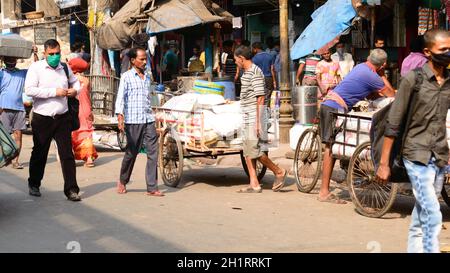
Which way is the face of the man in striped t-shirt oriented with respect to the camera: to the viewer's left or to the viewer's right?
to the viewer's left

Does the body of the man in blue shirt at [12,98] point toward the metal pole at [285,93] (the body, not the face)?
no

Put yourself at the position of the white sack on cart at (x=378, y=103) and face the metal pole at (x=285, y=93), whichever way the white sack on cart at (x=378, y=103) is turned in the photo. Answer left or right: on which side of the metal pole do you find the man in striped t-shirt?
left

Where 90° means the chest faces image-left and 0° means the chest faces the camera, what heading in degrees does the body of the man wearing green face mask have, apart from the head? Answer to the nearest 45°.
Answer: approximately 315°

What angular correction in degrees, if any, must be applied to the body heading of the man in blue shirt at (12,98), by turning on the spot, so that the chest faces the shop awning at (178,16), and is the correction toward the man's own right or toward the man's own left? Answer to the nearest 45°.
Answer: approximately 135° to the man's own left

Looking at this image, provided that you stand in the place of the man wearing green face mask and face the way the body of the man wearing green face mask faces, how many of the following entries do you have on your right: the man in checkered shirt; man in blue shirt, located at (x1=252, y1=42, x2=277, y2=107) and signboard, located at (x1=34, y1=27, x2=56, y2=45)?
0

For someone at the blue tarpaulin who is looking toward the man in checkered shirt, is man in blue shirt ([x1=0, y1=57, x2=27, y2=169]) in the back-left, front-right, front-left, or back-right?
front-right

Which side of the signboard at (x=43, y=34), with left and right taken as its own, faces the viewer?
front

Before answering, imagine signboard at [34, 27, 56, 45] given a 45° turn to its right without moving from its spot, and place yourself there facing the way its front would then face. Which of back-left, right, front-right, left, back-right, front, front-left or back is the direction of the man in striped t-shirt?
front-left

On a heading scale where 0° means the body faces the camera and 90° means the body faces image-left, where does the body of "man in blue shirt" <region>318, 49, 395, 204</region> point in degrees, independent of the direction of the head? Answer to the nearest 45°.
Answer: approximately 270°

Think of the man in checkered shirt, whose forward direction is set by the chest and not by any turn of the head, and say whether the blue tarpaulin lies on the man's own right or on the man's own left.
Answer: on the man's own left

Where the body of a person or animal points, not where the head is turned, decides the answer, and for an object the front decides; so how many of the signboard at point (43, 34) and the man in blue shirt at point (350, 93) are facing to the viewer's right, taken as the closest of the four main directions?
1

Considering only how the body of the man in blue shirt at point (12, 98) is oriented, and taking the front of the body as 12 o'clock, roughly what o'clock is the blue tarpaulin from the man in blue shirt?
The blue tarpaulin is roughly at 9 o'clock from the man in blue shirt.

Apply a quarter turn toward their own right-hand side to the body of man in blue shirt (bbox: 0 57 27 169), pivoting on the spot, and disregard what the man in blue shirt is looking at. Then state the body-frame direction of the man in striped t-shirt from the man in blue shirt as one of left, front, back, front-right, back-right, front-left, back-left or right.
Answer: back-left

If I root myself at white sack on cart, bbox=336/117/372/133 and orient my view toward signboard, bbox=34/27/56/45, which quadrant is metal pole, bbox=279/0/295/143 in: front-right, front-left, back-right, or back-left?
front-right

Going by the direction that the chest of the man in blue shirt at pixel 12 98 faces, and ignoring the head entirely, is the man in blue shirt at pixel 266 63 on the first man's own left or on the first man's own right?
on the first man's own left
